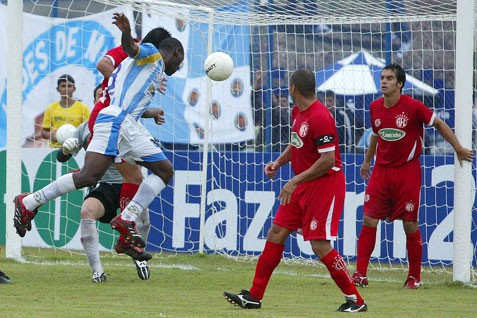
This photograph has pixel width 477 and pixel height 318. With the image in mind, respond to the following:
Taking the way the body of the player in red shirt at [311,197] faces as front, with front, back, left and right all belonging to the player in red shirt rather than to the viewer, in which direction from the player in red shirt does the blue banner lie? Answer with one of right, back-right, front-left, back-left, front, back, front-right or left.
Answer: back-right

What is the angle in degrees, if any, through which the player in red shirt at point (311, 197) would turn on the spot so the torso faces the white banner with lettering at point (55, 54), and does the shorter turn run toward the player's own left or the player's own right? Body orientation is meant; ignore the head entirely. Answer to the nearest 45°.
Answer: approximately 90° to the player's own right

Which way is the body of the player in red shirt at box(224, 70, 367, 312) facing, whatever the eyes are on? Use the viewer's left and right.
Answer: facing the viewer and to the left of the viewer

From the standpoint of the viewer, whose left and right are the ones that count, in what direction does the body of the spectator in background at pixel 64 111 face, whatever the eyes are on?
facing the viewer

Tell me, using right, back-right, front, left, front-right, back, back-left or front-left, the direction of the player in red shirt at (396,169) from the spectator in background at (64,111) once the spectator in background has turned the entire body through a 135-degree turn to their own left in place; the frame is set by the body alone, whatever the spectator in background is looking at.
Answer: right

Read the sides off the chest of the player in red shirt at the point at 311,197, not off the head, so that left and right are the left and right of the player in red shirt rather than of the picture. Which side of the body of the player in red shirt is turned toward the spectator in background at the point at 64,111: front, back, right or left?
right

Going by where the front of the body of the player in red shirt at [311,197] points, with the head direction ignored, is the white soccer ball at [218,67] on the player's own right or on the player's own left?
on the player's own right

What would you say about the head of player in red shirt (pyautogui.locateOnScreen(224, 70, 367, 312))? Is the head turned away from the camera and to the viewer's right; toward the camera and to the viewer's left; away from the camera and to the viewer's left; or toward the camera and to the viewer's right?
away from the camera and to the viewer's left

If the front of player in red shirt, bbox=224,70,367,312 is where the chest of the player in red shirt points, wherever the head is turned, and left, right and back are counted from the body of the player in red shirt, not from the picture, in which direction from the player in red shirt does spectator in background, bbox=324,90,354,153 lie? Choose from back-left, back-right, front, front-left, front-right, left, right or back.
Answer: back-right

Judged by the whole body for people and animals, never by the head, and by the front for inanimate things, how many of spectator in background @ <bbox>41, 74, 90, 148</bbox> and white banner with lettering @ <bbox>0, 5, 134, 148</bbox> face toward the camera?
2

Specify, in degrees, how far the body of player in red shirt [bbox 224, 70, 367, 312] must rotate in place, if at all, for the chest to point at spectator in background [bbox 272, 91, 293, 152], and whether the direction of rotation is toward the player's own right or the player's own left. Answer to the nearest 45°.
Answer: approximately 135° to the player's own right
